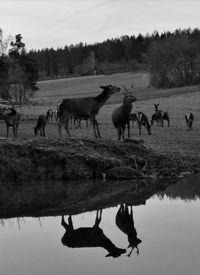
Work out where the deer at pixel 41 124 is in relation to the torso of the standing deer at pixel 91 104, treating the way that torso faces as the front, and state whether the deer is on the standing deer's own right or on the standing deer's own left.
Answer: on the standing deer's own left

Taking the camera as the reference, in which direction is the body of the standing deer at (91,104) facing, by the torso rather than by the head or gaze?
to the viewer's right

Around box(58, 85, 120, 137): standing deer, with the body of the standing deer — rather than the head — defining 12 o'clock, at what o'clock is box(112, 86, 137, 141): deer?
The deer is roughly at 11 o'clock from the standing deer.
